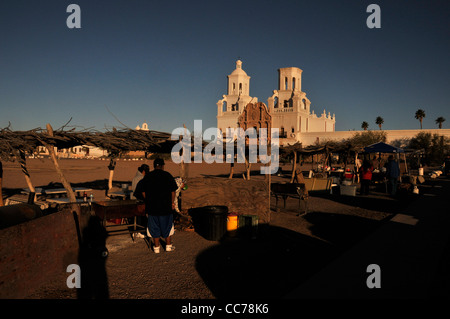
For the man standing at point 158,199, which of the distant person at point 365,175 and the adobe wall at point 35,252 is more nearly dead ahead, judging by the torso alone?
the distant person

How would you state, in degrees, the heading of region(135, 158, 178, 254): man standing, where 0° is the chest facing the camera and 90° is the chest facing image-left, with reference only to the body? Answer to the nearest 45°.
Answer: approximately 180°

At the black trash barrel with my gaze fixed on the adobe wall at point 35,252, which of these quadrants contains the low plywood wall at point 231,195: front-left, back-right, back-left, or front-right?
back-right
